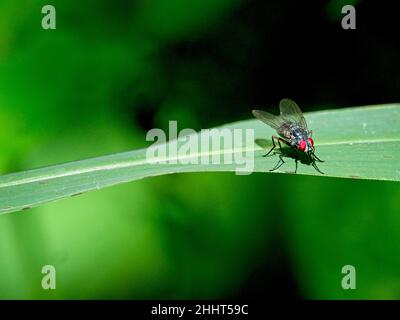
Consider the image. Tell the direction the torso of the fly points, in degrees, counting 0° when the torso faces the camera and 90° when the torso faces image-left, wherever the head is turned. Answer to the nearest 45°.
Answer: approximately 315°
